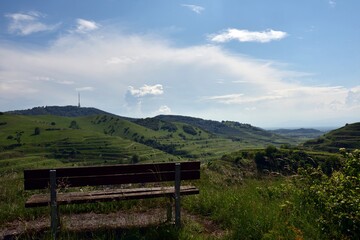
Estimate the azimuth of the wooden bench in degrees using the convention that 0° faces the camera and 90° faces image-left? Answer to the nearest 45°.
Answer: approximately 180°

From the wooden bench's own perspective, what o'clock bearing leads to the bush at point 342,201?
The bush is roughly at 4 o'clock from the wooden bench.
